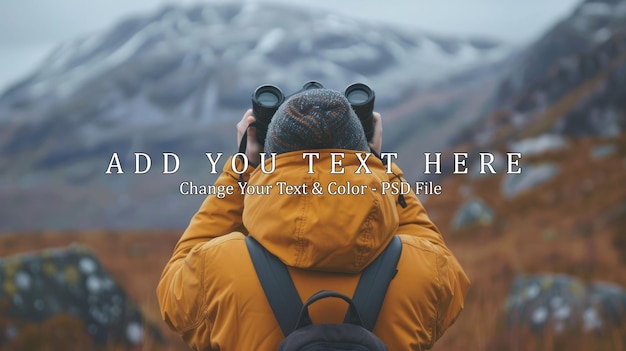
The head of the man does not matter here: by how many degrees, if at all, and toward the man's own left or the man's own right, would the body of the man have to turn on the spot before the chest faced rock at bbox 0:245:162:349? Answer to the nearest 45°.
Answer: approximately 45° to the man's own left

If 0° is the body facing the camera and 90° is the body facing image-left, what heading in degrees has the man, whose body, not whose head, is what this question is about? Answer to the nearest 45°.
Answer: approximately 180°

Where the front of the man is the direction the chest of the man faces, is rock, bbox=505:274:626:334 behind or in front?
in front

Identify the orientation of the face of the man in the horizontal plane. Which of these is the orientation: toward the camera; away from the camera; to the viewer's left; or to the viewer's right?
away from the camera
